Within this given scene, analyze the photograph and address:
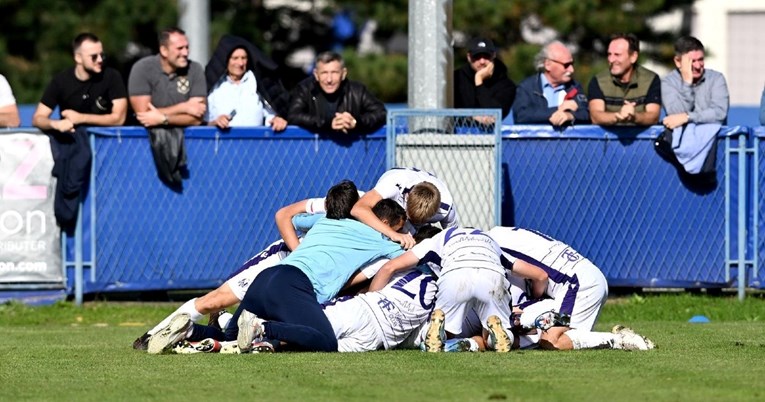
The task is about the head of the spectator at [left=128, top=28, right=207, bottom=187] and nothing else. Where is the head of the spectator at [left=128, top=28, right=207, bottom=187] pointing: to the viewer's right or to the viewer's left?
to the viewer's right

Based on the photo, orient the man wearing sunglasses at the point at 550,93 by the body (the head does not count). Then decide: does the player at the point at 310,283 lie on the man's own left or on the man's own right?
on the man's own right

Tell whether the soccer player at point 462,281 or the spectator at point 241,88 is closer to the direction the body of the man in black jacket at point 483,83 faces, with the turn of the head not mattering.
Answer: the soccer player

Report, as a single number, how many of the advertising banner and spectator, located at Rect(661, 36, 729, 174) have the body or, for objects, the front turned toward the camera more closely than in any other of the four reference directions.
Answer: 2

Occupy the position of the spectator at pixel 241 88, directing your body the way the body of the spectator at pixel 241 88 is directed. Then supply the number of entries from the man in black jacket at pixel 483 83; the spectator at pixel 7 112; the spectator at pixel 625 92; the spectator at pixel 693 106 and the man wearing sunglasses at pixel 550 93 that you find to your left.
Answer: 4

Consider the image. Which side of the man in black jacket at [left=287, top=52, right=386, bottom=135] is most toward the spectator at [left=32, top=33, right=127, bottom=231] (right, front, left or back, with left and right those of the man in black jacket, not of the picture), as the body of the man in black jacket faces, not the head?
right

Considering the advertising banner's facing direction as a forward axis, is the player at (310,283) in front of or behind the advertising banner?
in front

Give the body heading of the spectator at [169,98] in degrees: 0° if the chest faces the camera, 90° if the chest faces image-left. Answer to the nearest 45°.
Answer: approximately 315°

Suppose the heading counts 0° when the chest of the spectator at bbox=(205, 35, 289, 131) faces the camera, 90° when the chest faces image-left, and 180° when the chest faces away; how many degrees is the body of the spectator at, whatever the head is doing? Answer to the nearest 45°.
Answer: approximately 0°

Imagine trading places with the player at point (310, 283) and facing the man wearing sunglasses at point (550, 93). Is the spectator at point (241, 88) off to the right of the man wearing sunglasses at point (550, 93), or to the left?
left
